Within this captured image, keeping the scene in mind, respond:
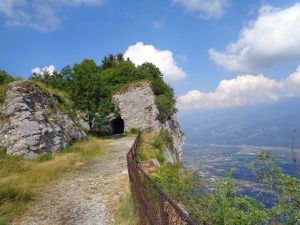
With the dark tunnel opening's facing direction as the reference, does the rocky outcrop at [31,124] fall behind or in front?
in front

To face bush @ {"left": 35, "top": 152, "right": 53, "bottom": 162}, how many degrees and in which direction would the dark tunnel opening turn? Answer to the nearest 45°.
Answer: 0° — it already faces it

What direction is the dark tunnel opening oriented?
toward the camera

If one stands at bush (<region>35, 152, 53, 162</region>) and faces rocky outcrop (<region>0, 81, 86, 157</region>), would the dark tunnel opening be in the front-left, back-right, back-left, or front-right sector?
front-right

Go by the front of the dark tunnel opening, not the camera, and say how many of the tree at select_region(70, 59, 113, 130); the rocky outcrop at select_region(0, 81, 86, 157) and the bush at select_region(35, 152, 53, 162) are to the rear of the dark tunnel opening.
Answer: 0
